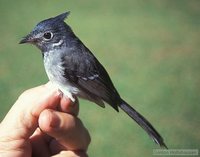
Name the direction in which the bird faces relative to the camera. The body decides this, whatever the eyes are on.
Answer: to the viewer's left
